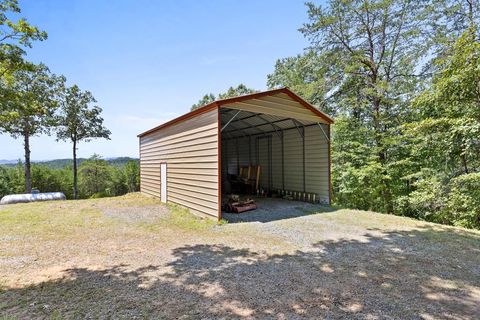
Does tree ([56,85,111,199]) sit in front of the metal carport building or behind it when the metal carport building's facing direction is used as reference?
behind

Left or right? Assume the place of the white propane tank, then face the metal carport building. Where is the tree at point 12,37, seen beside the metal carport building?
right

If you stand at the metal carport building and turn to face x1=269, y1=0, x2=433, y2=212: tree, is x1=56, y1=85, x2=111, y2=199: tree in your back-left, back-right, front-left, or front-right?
back-left

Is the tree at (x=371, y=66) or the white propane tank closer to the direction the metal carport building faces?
the tree

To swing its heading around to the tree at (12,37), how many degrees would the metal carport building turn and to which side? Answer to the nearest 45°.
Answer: approximately 90° to its right

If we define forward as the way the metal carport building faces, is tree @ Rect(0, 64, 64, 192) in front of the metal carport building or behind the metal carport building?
behind

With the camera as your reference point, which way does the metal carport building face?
facing the viewer and to the right of the viewer

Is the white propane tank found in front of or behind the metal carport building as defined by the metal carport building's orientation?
behind

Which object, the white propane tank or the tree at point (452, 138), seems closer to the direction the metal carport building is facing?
the tree
